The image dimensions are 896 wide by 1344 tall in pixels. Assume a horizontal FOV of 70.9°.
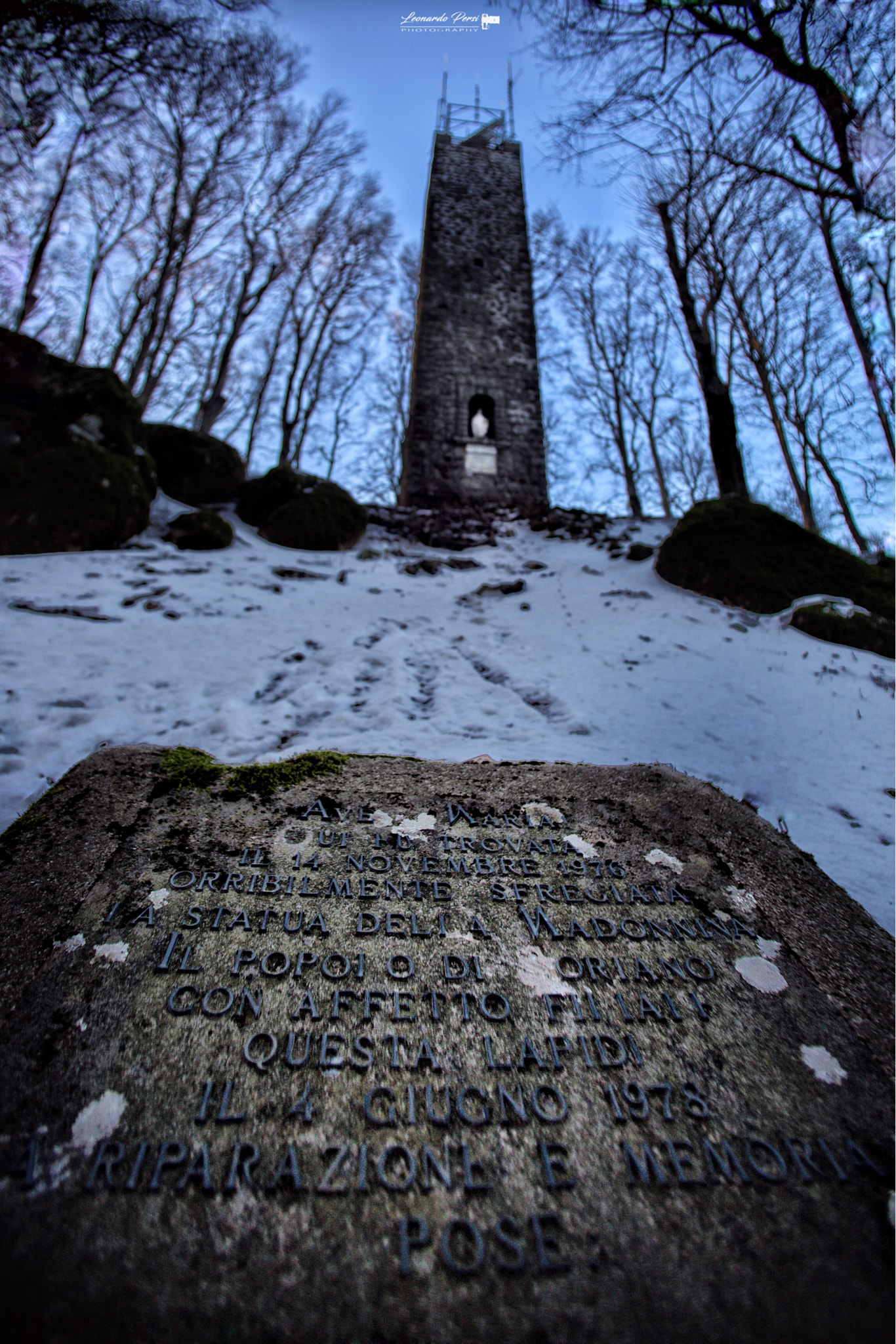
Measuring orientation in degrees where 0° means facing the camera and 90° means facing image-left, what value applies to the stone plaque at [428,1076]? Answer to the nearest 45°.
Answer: approximately 0°

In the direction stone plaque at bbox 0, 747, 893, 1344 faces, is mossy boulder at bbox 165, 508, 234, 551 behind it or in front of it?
behind

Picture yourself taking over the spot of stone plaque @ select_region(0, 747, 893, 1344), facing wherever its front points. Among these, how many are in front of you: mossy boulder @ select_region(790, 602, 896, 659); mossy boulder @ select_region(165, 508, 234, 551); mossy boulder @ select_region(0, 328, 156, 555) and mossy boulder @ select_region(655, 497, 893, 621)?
0

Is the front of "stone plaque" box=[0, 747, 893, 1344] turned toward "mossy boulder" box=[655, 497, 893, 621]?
no

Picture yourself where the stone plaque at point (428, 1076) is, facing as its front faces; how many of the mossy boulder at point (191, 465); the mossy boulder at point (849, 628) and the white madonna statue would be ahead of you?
0

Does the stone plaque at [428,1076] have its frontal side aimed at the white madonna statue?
no

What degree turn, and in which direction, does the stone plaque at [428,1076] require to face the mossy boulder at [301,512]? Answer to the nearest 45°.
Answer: approximately 180°

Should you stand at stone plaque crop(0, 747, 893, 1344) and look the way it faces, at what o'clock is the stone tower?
The stone tower is roughly at 6 o'clock from the stone plaque.

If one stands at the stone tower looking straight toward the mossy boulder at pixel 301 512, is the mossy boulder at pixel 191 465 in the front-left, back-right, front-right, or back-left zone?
front-right

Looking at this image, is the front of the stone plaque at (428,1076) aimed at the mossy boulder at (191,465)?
no

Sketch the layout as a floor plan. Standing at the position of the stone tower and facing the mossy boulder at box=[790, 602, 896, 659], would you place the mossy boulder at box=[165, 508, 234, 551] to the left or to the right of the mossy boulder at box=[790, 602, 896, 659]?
right

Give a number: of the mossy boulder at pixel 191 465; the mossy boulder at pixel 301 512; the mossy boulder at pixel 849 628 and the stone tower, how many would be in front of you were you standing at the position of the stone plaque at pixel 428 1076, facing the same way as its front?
0

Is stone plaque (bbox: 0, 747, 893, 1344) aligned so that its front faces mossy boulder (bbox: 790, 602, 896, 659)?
no
